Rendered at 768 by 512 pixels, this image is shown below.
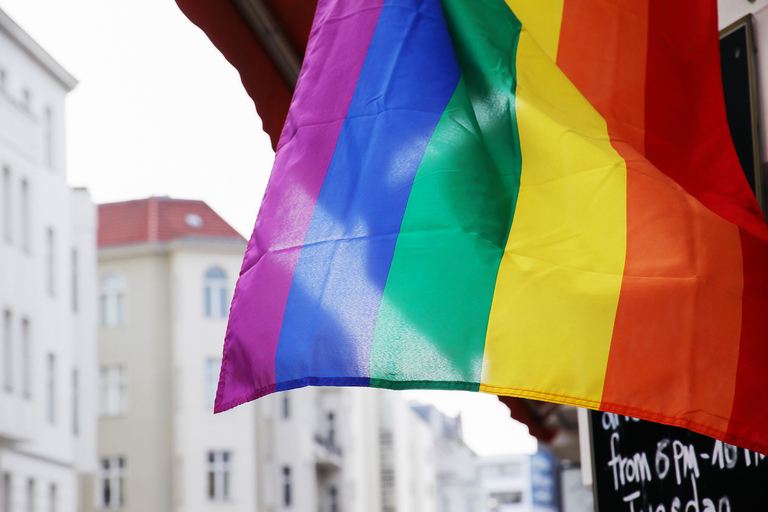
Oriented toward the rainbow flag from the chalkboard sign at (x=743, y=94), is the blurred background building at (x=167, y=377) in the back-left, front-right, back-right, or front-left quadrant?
back-right

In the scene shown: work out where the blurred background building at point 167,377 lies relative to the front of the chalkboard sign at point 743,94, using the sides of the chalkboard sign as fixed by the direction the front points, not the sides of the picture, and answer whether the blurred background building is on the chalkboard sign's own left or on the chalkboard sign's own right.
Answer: on the chalkboard sign's own right

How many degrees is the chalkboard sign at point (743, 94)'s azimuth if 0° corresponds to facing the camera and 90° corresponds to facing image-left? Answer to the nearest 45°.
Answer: approximately 45°
